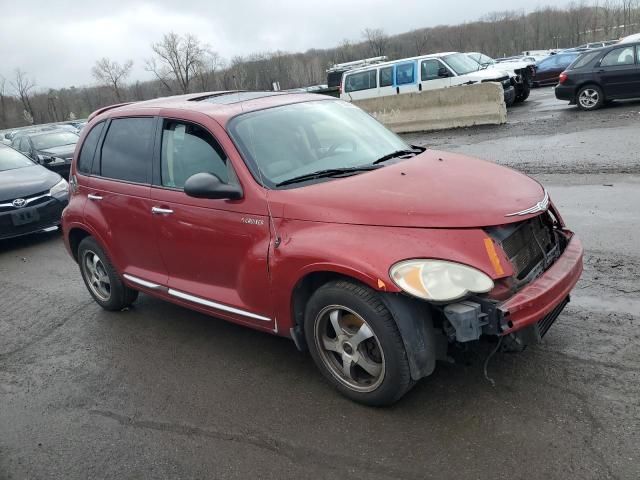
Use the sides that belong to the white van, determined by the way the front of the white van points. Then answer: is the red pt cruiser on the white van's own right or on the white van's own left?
on the white van's own right

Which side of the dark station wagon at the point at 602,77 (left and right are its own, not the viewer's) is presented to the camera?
right

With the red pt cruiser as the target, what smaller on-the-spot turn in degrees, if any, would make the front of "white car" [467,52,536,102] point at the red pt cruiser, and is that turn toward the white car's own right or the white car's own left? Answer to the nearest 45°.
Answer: approximately 45° to the white car's own right

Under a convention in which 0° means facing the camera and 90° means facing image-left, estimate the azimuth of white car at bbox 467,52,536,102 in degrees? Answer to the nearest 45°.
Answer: approximately 315°

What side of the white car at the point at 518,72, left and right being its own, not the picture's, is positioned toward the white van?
right
